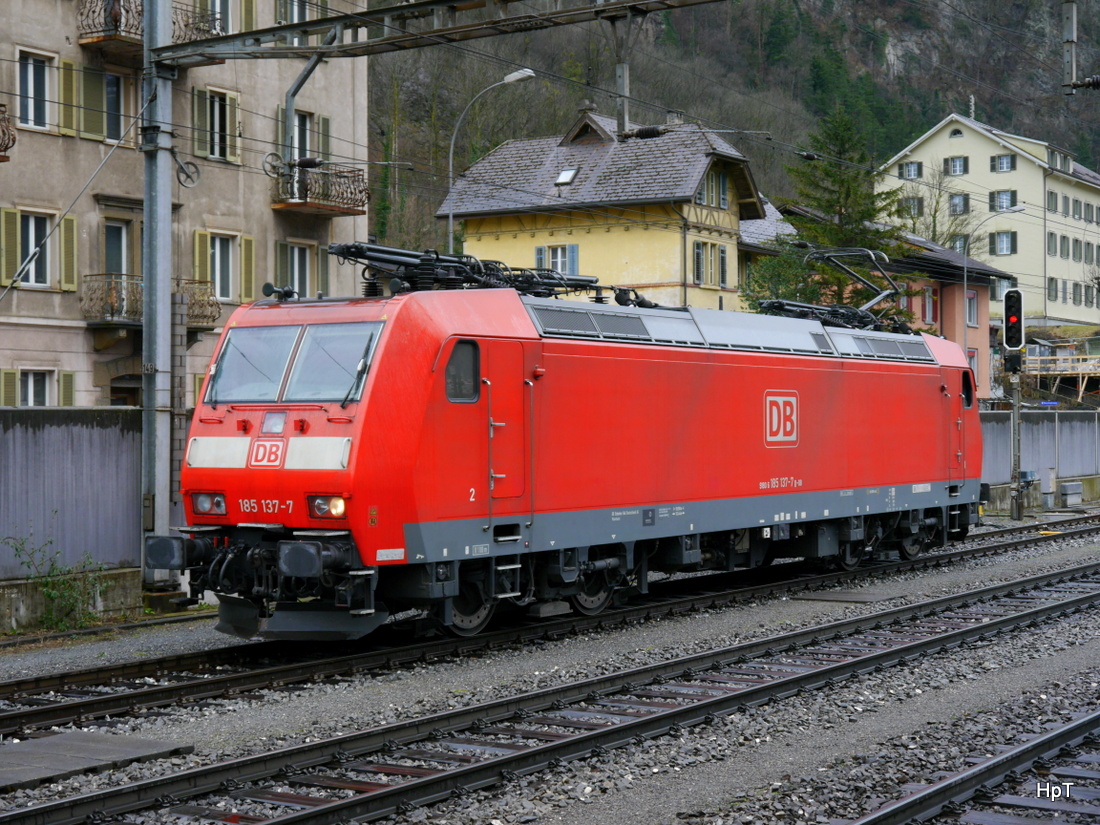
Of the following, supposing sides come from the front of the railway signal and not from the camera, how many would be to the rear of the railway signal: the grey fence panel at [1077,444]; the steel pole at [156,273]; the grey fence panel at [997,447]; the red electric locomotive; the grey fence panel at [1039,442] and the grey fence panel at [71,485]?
3

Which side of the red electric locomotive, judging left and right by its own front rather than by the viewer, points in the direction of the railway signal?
back

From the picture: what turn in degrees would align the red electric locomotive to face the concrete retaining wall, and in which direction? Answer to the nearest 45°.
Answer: approximately 45° to its right

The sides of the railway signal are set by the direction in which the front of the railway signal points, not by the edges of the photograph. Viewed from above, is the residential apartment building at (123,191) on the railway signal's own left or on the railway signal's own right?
on the railway signal's own right

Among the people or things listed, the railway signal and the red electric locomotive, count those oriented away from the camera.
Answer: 0

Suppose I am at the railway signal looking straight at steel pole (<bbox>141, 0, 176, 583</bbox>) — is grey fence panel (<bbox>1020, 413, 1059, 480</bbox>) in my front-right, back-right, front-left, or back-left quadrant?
back-right

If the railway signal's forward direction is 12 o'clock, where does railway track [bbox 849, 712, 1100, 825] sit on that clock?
The railway track is roughly at 12 o'clock from the railway signal.

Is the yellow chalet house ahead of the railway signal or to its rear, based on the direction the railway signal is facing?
to the rear

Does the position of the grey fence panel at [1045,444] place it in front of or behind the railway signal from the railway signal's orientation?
behind

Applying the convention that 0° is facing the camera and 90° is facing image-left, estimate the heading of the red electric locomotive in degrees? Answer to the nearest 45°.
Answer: approximately 45°

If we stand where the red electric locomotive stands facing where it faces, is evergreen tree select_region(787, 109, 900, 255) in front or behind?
behind
